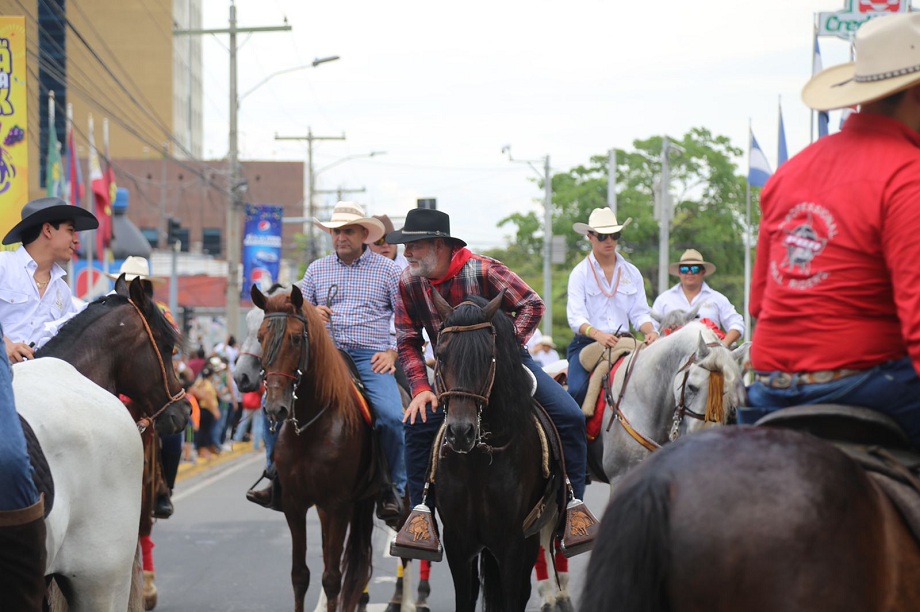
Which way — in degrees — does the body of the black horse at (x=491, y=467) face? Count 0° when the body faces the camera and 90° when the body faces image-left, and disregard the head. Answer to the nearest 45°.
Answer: approximately 0°

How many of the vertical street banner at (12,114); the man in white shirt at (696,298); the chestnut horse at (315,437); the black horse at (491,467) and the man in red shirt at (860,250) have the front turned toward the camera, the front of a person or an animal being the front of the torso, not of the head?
4

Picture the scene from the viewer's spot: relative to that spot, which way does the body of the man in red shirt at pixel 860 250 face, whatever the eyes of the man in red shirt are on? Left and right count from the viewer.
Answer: facing away from the viewer and to the right of the viewer

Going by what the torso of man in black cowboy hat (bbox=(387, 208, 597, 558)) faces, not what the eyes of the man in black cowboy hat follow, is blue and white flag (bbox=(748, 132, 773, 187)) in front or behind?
behind

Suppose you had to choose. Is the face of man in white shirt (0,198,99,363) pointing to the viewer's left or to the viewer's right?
to the viewer's right

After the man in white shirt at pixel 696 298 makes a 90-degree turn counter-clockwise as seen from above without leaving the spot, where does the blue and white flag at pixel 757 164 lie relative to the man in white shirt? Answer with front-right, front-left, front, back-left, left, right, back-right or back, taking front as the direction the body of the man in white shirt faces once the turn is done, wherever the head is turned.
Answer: left
